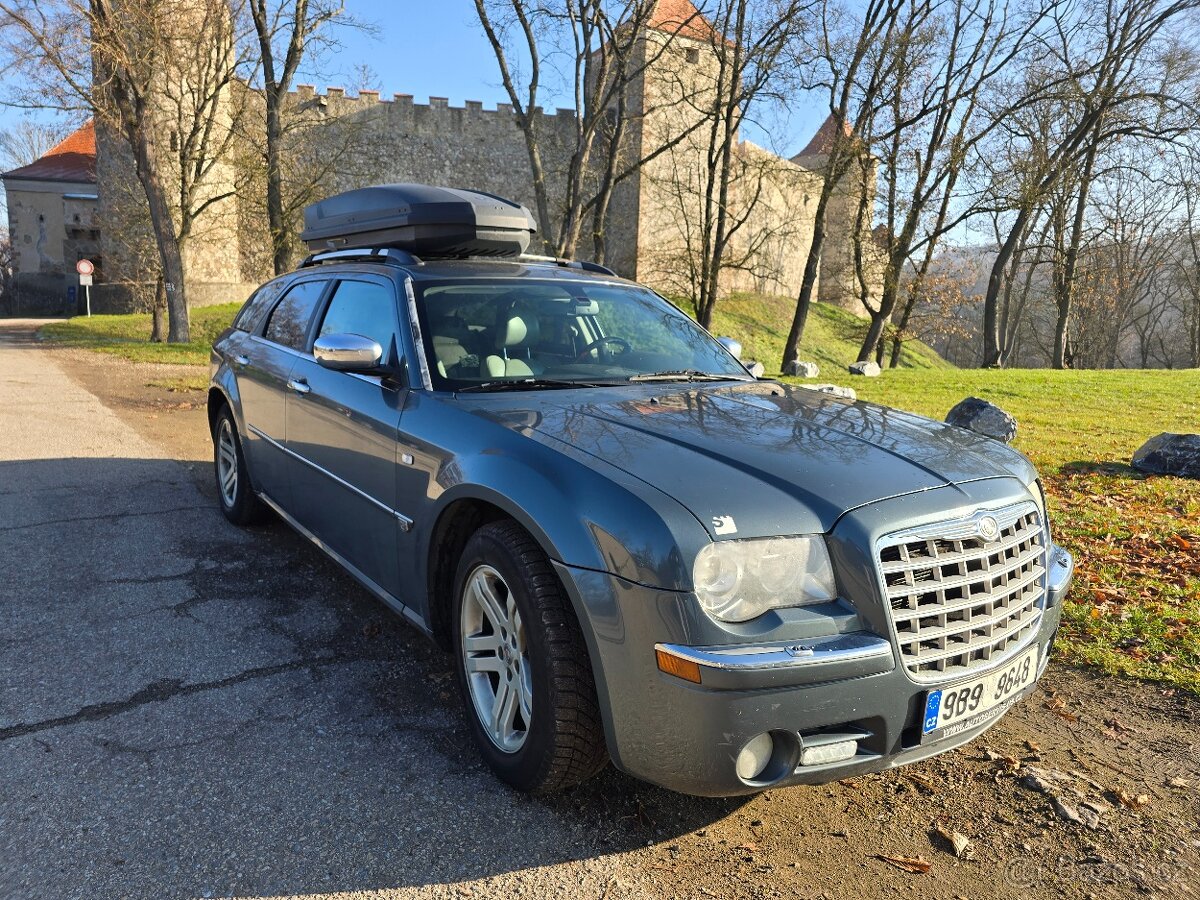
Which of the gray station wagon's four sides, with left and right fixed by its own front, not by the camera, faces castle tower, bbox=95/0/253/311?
back

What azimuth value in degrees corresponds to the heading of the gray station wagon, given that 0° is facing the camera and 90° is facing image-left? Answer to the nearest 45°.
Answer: approximately 315°

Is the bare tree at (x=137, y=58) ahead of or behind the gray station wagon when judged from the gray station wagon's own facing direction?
behind
